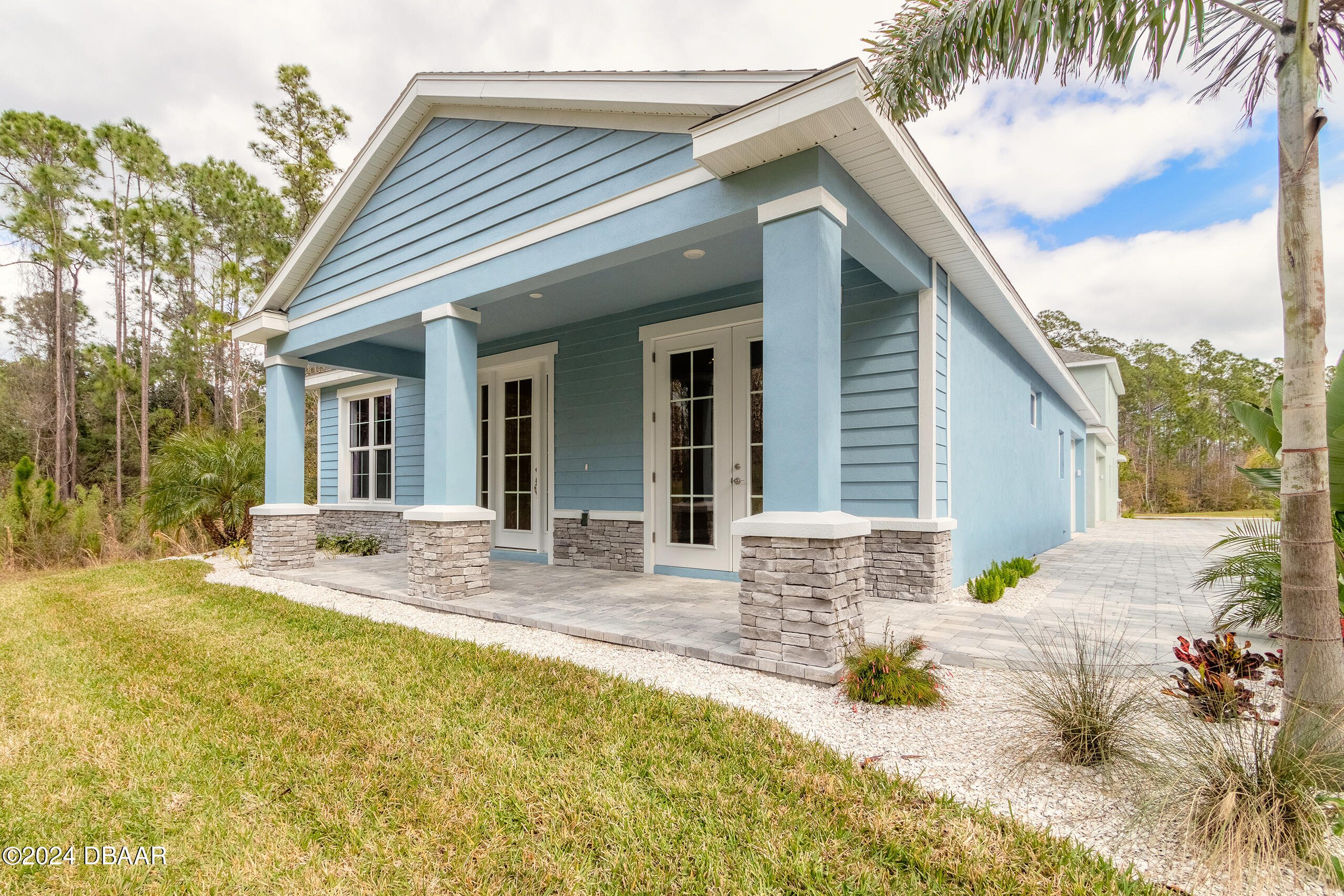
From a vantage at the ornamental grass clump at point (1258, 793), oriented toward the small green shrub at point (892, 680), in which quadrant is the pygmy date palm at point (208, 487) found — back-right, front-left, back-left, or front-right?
front-left

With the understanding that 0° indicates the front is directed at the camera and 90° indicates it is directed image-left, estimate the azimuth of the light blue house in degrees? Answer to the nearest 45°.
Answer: approximately 45°

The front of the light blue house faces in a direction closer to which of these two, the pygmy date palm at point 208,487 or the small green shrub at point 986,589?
the pygmy date palm

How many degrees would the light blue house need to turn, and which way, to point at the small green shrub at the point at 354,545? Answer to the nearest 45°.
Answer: approximately 90° to its right

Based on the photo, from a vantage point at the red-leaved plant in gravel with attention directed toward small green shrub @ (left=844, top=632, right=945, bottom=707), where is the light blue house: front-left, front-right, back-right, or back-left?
front-right

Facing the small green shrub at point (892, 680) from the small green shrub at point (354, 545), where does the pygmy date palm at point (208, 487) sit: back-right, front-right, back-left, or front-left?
back-right

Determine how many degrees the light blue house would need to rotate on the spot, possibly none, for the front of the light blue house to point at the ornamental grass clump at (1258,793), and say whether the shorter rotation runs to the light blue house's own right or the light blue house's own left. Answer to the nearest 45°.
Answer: approximately 45° to the light blue house's own left

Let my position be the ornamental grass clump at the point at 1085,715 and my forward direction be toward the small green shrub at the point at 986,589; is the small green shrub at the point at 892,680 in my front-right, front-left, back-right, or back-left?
front-left

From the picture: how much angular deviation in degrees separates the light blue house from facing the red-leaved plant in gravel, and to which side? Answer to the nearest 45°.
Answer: approximately 90° to its left

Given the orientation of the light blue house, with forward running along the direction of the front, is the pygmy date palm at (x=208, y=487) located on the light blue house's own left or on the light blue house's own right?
on the light blue house's own right

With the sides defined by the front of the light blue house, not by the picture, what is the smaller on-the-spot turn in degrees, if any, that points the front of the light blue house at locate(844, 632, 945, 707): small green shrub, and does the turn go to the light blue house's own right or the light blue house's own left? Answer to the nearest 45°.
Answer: approximately 45° to the light blue house's own left

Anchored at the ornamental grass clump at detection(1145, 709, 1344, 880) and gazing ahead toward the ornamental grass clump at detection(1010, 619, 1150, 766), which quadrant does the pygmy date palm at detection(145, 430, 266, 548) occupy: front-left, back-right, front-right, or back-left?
front-left
